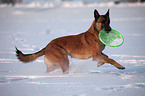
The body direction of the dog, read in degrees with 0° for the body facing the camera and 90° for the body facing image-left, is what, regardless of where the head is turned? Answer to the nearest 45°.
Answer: approximately 270°
